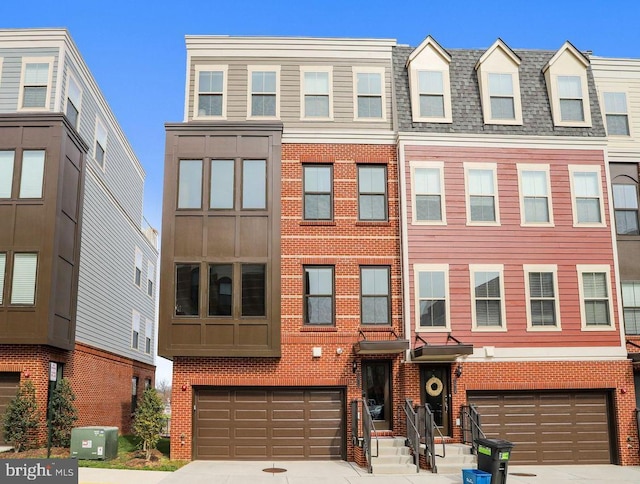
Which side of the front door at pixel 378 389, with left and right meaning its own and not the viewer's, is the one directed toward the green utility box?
right

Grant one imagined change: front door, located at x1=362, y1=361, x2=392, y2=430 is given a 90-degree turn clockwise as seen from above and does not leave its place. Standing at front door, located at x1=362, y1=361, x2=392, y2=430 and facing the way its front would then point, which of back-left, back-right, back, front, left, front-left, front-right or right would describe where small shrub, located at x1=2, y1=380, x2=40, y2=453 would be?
front

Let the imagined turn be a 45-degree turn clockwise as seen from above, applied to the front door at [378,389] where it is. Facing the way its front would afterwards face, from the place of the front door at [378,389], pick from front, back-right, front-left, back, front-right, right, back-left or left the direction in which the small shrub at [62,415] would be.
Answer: front-right

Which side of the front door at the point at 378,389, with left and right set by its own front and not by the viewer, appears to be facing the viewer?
front

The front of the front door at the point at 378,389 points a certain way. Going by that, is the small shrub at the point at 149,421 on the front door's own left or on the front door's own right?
on the front door's own right

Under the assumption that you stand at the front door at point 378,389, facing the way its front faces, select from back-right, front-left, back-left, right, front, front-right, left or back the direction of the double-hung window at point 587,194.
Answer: left

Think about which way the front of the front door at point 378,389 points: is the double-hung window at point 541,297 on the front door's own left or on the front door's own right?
on the front door's own left

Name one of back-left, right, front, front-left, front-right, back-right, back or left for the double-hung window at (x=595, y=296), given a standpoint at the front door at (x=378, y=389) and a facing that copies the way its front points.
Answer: left
